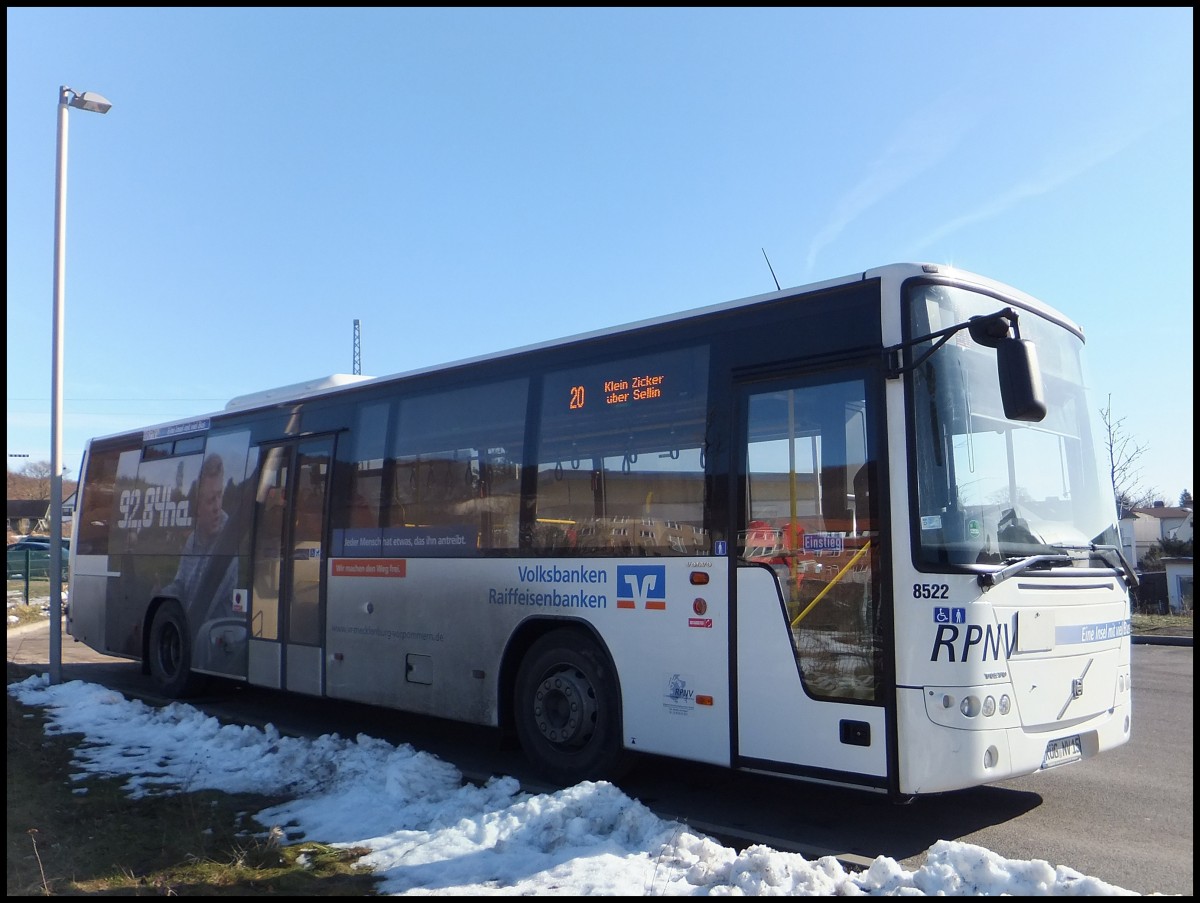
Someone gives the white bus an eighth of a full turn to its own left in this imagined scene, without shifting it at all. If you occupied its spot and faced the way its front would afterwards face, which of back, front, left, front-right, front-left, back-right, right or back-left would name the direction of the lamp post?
back-left

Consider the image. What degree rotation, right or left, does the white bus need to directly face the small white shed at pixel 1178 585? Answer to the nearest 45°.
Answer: approximately 90° to its left

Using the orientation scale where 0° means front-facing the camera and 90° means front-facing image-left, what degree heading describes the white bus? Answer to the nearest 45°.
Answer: approximately 315°
